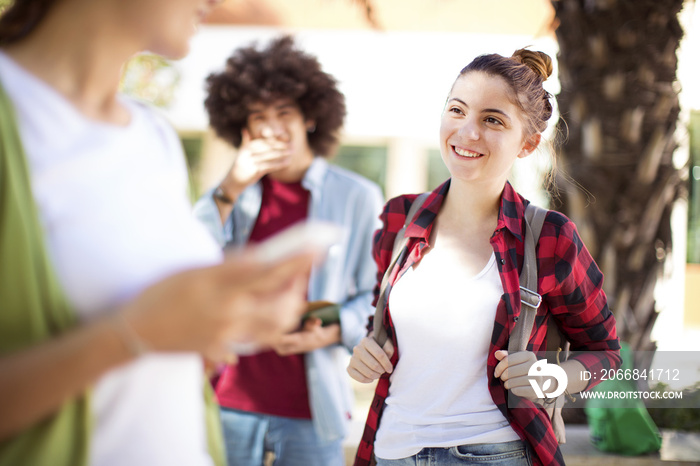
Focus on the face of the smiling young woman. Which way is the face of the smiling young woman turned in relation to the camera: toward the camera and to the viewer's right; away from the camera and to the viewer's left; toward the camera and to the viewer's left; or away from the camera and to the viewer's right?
toward the camera and to the viewer's left

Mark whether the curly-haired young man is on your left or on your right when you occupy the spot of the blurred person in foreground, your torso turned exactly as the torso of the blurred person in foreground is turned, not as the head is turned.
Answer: on your left

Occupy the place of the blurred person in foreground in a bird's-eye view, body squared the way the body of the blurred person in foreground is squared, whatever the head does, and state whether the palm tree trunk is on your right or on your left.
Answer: on your left

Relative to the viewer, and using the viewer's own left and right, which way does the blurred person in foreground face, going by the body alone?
facing the viewer and to the right of the viewer

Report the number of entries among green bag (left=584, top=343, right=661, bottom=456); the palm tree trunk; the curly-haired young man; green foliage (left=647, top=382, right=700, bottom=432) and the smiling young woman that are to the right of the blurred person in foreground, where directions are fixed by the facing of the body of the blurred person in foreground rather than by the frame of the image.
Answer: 0

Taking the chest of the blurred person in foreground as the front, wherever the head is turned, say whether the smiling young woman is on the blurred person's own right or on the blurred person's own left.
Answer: on the blurred person's own left

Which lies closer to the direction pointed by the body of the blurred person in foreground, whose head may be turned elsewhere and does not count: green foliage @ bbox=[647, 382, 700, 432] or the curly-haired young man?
the green foliage

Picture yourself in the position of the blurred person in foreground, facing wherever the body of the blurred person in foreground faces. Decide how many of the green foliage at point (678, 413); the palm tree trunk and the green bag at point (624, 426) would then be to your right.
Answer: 0
